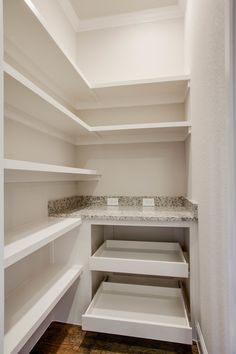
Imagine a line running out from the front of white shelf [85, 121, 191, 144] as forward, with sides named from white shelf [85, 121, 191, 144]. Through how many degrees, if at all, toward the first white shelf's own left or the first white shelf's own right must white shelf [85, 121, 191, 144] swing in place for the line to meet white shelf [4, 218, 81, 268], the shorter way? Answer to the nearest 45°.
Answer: approximately 45° to the first white shelf's own right

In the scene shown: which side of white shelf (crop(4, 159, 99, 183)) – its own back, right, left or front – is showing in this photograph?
right

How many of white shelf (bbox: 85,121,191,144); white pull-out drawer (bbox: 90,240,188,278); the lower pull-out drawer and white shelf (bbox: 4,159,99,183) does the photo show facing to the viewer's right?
1

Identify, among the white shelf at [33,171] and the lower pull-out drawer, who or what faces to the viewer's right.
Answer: the white shelf

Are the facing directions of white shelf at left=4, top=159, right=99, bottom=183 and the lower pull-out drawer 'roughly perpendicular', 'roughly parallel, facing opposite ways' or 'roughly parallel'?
roughly perpendicular

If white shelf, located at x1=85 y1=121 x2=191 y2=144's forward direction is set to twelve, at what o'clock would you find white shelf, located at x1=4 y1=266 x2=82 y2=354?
white shelf, located at x1=4 y1=266 x2=82 y2=354 is roughly at 1 o'clock from white shelf, located at x1=85 y1=121 x2=191 y2=144.

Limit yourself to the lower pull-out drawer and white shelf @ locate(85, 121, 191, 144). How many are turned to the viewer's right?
0

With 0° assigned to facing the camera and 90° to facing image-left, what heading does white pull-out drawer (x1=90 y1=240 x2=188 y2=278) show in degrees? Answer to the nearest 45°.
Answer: approximately 0°
